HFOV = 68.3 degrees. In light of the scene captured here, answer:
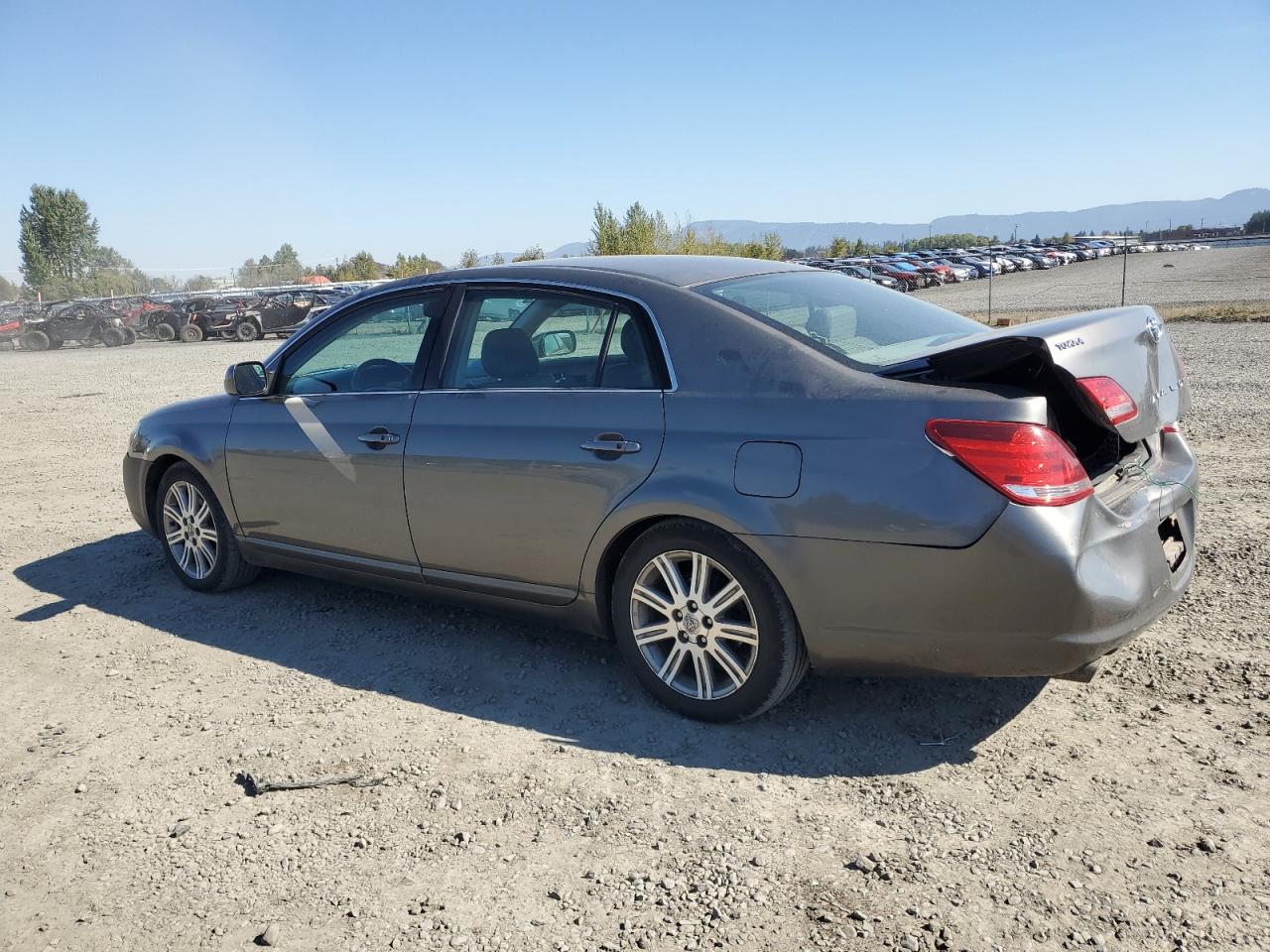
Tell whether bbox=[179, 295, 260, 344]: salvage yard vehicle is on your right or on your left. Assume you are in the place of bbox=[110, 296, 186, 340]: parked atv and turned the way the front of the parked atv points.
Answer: on your left

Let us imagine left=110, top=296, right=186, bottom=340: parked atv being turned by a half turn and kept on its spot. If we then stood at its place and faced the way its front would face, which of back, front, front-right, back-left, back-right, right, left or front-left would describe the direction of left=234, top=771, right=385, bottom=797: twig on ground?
back-right

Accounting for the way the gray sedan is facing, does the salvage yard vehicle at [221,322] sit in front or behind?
in front

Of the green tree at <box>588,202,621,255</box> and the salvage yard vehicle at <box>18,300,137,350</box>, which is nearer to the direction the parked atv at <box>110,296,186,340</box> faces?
the salvage yard vehicle

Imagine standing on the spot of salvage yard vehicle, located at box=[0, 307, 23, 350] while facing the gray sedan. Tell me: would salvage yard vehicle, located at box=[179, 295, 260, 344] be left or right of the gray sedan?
left

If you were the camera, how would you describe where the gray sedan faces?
facing away from the viewer and to the left of the viewer

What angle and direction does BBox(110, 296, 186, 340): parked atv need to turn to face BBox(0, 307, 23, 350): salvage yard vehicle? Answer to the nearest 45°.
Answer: approximately 45° to its right

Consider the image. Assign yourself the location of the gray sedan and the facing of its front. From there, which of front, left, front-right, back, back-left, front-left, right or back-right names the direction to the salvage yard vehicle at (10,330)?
front

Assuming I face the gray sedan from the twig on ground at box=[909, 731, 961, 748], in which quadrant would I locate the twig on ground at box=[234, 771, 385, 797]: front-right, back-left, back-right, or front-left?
front-left

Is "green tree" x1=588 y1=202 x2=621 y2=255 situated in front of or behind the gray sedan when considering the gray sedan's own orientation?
in front

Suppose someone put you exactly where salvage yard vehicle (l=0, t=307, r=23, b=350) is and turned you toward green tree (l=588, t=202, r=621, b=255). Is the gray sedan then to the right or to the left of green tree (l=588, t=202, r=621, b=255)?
right
